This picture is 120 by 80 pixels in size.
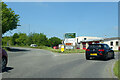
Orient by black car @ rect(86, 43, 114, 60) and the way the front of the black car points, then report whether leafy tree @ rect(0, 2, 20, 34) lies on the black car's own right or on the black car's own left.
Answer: on the black car's own left

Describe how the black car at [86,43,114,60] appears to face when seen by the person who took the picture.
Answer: facing away from the viewer and to the right of the viewer
